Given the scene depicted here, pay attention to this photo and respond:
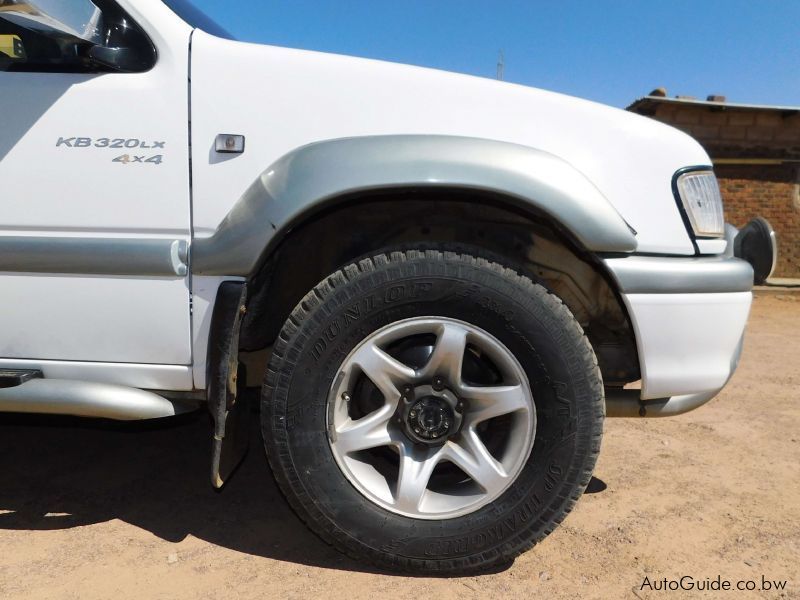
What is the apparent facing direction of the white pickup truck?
to the viewer's right
